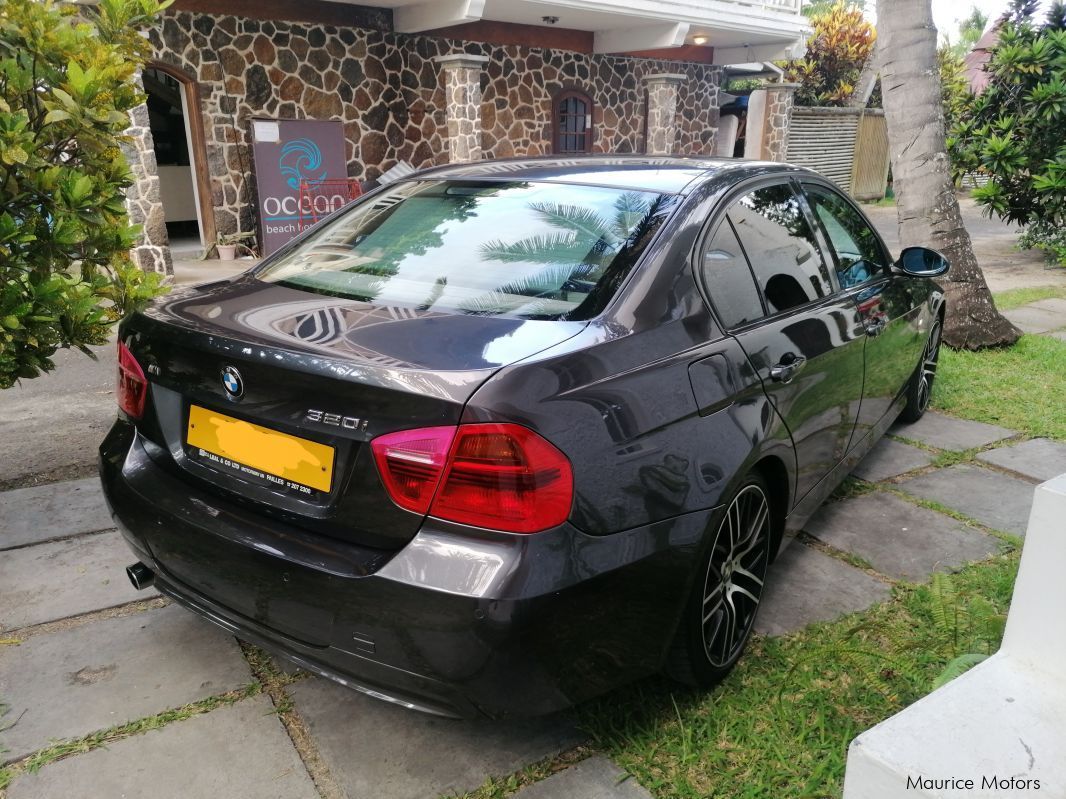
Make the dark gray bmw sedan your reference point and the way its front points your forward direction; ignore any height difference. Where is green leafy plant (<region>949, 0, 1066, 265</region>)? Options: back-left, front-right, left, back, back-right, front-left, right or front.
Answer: front

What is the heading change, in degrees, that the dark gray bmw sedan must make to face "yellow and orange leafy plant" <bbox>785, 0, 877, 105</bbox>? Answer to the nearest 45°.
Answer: approximately 45° to its left

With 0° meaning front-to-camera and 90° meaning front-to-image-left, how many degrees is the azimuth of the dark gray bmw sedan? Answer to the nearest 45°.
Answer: approximately 225°

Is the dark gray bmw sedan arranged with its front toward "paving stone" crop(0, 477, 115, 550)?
no

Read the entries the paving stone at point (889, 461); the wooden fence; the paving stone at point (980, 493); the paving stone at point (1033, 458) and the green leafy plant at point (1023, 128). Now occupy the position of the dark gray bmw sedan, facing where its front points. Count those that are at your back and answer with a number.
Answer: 0

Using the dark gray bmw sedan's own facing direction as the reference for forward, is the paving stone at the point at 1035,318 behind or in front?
in front

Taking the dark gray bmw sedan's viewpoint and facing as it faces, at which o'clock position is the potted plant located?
The potted plant is roughly at 10 o'clock from the dark gray bmw sedan.

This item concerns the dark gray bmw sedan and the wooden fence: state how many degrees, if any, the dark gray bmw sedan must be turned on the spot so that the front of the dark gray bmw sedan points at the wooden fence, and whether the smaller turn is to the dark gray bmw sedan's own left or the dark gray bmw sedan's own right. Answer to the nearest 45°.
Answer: approximately 45° to the dark gray bmw sedan's own left

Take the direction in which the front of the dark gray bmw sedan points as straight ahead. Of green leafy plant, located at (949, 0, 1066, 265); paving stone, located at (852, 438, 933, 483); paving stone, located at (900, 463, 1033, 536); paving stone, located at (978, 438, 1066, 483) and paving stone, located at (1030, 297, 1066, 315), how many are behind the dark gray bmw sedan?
0

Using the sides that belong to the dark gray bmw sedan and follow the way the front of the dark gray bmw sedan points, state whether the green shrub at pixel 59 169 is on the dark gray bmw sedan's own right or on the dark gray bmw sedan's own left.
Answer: on the dark gray bmw sedan's own left

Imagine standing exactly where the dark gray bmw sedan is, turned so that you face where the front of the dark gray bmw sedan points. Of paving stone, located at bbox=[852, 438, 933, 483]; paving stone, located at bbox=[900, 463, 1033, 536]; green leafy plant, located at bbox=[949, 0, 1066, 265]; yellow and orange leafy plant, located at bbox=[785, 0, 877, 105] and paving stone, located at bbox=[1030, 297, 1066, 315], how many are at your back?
0

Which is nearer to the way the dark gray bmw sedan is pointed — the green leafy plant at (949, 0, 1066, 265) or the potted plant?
the green leafy plant
